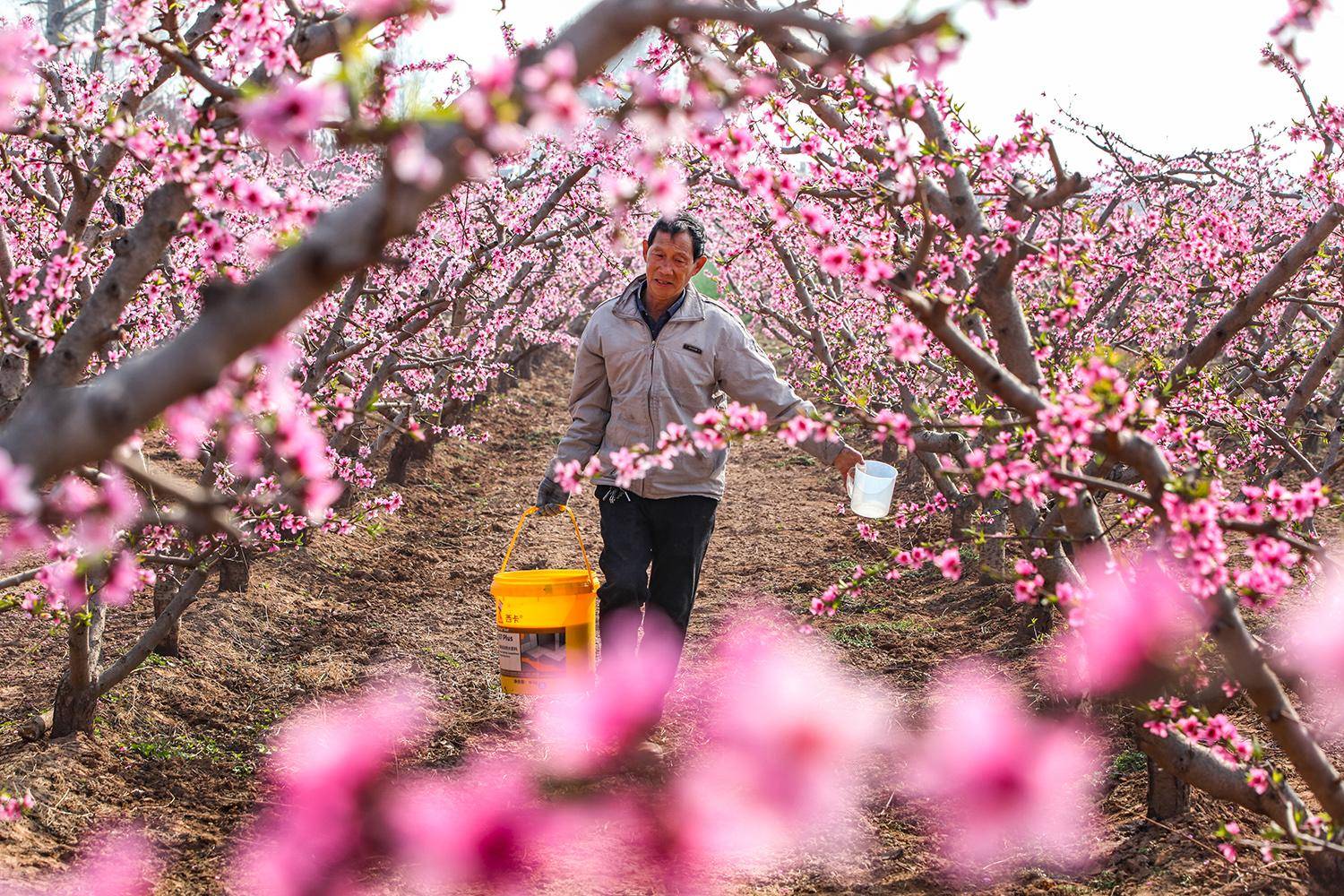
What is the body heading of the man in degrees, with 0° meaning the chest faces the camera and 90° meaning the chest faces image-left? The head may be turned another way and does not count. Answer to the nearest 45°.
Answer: approximately 0°
